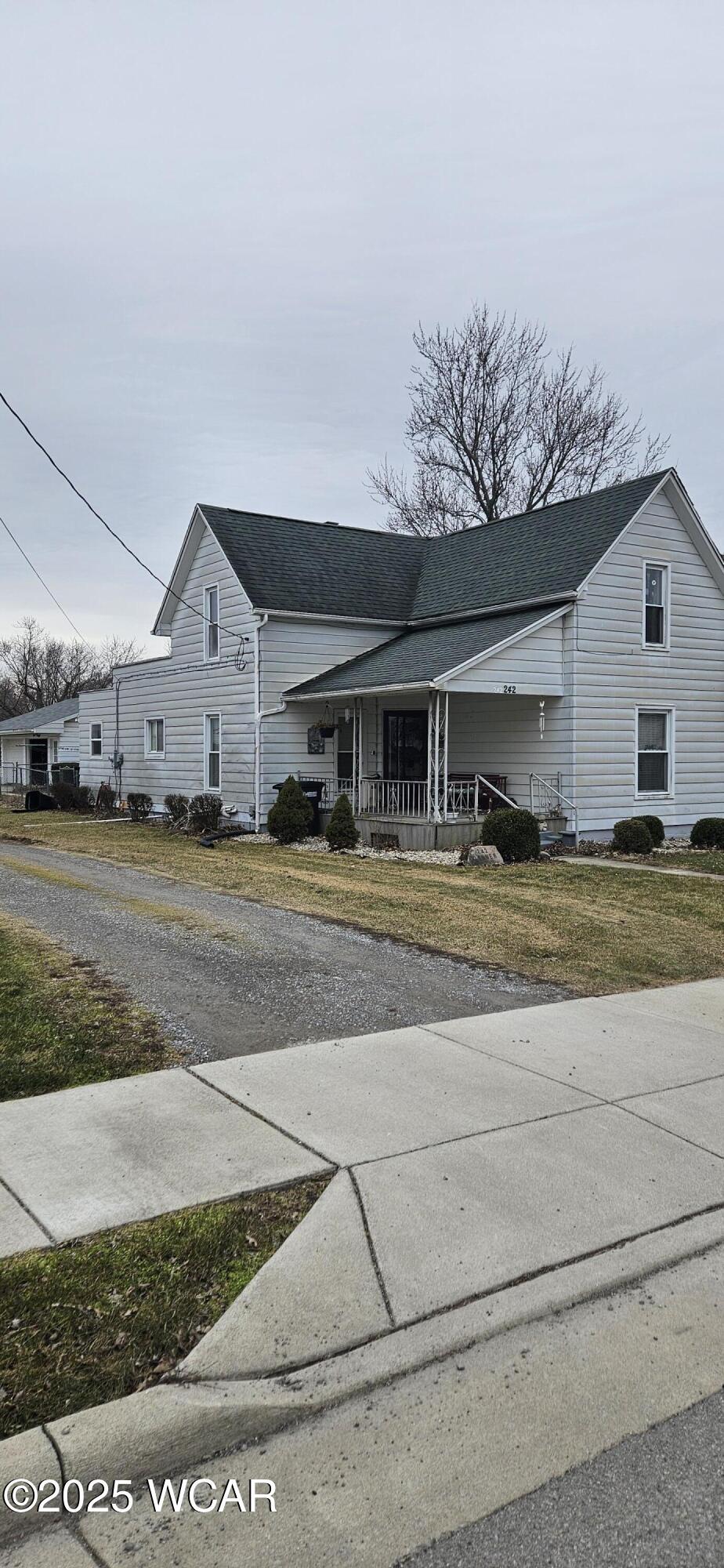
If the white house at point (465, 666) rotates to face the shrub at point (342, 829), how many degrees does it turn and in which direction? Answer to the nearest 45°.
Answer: approximately 90° to its right

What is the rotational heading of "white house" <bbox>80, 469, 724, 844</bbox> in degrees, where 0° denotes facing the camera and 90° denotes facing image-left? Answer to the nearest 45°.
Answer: approximately 315°

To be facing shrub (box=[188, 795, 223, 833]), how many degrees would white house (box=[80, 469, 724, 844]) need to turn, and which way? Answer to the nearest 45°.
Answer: approximately 135° to its right

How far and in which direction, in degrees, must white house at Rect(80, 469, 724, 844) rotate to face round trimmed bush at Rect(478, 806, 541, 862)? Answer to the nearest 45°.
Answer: approximately 45° to its right

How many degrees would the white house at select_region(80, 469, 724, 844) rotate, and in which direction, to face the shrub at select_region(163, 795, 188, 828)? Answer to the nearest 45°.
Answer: approximately 135° to its right

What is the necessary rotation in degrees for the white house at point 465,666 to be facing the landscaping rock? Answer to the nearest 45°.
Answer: approximately 45° to its right

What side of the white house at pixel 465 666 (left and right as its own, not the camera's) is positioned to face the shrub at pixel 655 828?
front

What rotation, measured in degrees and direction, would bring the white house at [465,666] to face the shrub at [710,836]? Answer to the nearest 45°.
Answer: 0° — it already faces it

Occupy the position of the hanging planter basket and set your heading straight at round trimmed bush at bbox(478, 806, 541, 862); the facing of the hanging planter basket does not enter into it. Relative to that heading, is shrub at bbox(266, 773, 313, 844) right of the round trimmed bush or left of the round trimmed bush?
right

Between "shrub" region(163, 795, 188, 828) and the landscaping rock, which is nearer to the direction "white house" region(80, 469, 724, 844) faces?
the landscaping rock

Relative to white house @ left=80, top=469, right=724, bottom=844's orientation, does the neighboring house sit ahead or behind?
behind

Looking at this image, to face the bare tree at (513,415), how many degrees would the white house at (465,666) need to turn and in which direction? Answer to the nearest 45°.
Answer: approximately 135° to its left
